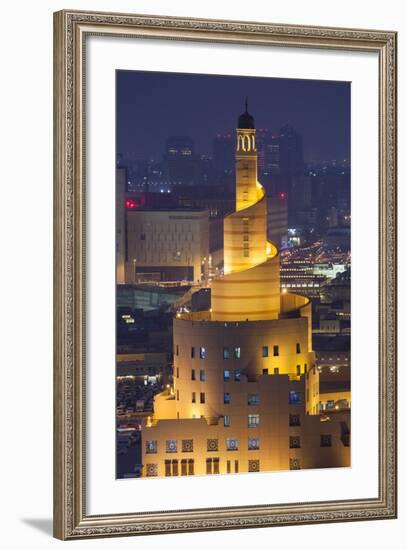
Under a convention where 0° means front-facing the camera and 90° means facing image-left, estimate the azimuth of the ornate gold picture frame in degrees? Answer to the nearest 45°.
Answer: approximately 315°
